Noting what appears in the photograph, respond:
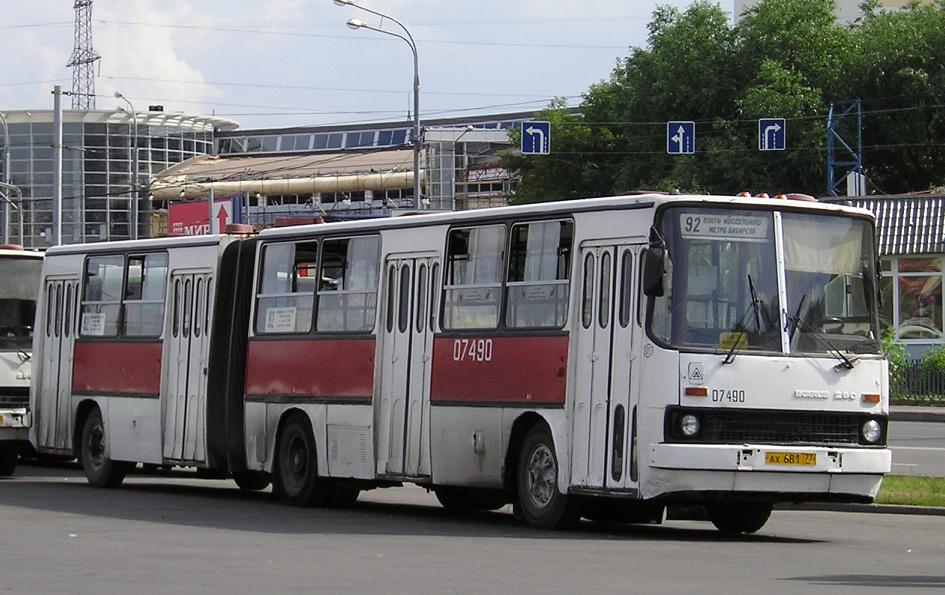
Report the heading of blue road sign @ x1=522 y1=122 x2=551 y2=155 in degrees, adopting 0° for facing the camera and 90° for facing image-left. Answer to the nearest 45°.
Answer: approximately 0°

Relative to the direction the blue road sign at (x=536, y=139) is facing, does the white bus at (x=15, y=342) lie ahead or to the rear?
ahead

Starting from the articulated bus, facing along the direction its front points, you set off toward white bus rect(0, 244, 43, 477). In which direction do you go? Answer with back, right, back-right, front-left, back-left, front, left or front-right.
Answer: back

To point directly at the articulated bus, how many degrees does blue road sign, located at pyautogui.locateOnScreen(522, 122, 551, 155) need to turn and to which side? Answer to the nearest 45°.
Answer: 0° — it already faces it

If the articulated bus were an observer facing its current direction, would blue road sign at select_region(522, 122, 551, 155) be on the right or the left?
on its left

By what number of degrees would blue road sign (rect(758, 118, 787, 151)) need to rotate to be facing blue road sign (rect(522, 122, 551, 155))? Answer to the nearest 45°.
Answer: approximately 90° to its right

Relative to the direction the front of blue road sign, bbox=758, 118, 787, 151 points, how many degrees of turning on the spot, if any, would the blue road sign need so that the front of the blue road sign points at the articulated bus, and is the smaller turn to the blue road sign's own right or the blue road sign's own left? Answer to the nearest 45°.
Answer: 0° — it already faces it

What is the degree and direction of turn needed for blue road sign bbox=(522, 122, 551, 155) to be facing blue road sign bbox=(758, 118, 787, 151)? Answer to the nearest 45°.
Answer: approximately 90° to its left
